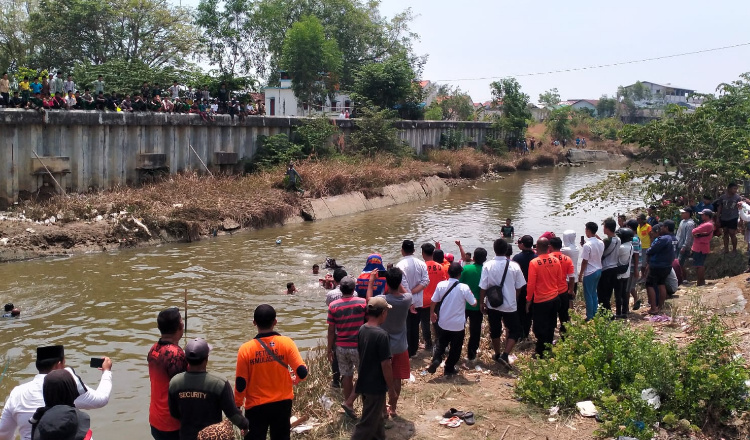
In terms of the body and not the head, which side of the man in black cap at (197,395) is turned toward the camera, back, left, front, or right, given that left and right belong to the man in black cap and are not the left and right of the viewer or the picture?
back

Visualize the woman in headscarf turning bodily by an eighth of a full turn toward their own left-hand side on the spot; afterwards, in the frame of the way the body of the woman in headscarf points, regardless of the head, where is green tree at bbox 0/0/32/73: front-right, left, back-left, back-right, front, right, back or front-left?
front-right

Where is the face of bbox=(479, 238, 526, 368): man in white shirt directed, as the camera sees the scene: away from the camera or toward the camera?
away from the camera

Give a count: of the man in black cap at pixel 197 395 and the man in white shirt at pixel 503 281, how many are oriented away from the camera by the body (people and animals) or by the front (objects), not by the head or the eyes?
2

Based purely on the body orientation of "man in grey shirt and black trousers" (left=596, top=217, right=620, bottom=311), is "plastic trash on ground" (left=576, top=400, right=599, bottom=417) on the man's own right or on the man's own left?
on the man's own left

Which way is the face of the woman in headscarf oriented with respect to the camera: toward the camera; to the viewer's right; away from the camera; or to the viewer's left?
away from the camera

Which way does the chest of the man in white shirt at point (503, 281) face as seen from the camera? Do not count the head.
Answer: away from the camera

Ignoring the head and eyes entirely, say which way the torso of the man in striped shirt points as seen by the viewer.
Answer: away from the camera

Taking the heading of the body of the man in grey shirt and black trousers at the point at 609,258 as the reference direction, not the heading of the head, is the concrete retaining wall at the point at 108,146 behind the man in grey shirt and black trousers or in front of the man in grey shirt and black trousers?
in front

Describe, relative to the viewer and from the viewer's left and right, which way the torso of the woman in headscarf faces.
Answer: facing away from the viewer

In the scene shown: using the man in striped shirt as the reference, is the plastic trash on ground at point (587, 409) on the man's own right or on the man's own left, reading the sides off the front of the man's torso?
on the man's own right

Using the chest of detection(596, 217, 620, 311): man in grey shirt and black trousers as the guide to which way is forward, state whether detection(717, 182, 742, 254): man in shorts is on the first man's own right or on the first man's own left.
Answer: on the first man's own right

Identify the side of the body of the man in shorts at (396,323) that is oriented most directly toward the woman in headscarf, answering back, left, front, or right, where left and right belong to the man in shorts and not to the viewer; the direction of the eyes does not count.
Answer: left
